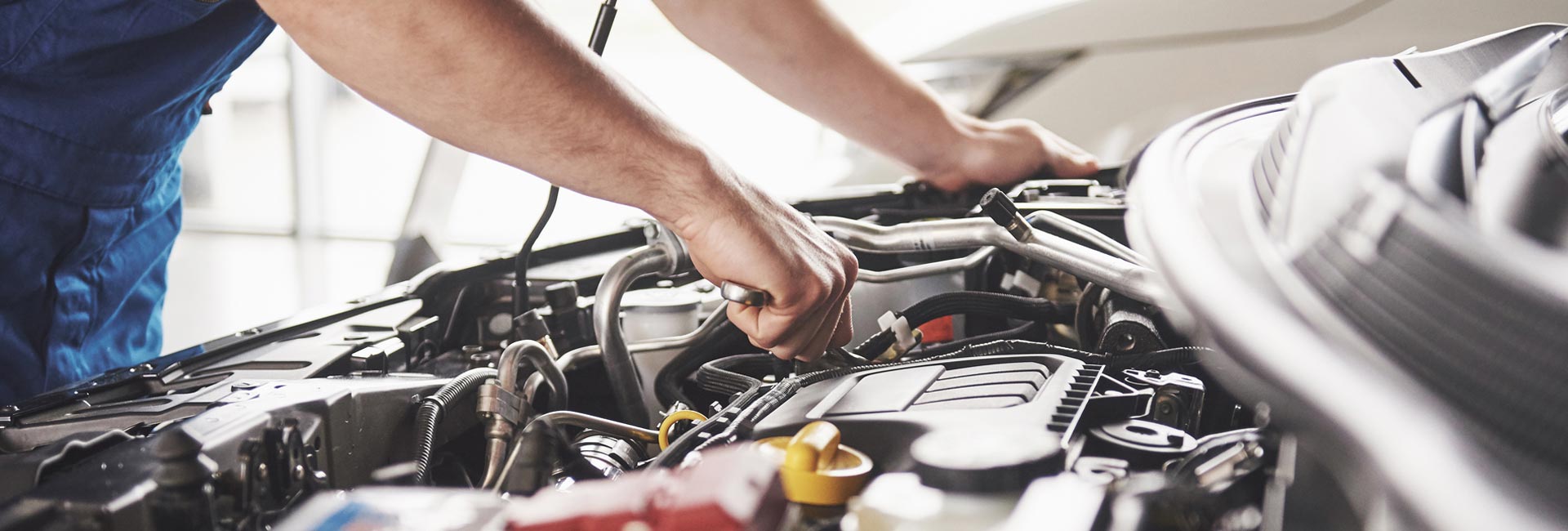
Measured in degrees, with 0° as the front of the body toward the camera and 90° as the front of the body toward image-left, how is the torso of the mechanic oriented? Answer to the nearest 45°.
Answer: approximately 270°
